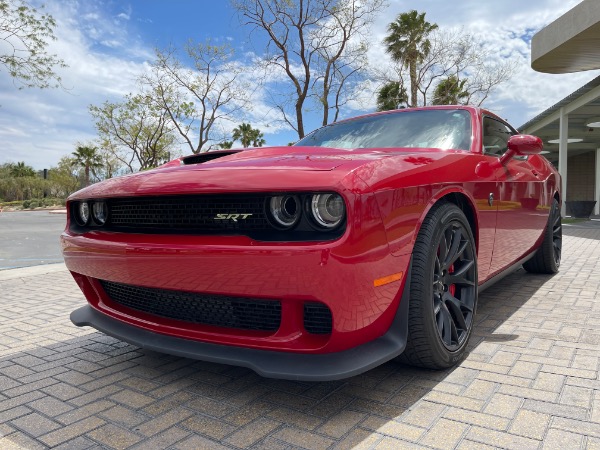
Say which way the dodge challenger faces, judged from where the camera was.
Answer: facing the viewer and to the left of the viewer

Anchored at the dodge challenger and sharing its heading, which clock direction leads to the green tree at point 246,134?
The green tree is roughly at 4 o'clock from the dodge challenger.

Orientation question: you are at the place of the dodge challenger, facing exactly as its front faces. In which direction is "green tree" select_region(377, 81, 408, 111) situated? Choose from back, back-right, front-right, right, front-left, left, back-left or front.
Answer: back-right

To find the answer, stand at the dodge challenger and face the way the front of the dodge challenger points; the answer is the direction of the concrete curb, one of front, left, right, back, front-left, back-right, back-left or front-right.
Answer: right

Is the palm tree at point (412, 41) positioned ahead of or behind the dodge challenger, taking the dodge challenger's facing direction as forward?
behind

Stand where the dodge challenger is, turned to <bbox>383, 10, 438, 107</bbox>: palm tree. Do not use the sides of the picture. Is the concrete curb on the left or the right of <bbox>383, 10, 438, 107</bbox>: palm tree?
left

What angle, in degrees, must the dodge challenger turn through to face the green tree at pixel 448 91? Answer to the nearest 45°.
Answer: approximately 135° to its right

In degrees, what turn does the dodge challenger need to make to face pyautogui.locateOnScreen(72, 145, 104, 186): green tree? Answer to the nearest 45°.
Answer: approximately 90° to its right
